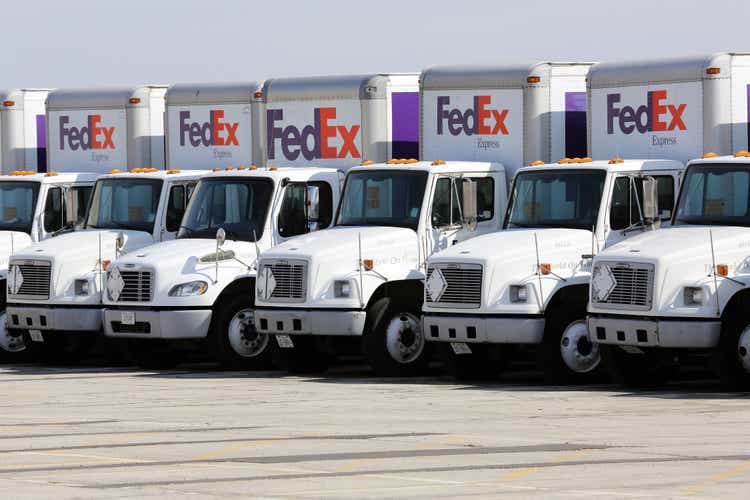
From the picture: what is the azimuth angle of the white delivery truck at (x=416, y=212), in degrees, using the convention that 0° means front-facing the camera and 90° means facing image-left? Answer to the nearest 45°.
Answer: approximately 45°

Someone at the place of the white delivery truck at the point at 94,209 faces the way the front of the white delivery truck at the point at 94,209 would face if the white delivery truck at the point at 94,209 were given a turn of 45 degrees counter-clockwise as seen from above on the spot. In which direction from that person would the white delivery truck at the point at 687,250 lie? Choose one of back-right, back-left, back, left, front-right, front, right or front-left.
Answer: front-left

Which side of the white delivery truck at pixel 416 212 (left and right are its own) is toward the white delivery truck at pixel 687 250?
left

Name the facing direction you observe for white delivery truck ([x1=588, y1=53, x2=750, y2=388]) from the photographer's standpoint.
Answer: facing the viewer and to the left of the viewer

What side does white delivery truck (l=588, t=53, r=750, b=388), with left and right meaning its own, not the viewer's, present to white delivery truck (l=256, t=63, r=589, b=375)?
right

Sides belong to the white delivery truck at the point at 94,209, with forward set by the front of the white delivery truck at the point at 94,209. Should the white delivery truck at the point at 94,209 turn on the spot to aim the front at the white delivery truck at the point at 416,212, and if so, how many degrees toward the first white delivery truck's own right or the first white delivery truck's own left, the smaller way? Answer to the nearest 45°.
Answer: approximately 90° to the first white delivery truck's own left

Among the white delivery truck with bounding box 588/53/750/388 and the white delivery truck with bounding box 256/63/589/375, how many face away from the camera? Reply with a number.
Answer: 0

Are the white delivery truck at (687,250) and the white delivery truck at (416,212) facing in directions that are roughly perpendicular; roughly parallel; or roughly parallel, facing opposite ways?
roughly parallel

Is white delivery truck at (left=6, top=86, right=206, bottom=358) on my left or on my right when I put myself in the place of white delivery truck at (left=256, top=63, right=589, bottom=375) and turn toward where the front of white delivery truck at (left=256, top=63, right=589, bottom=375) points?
on my right
